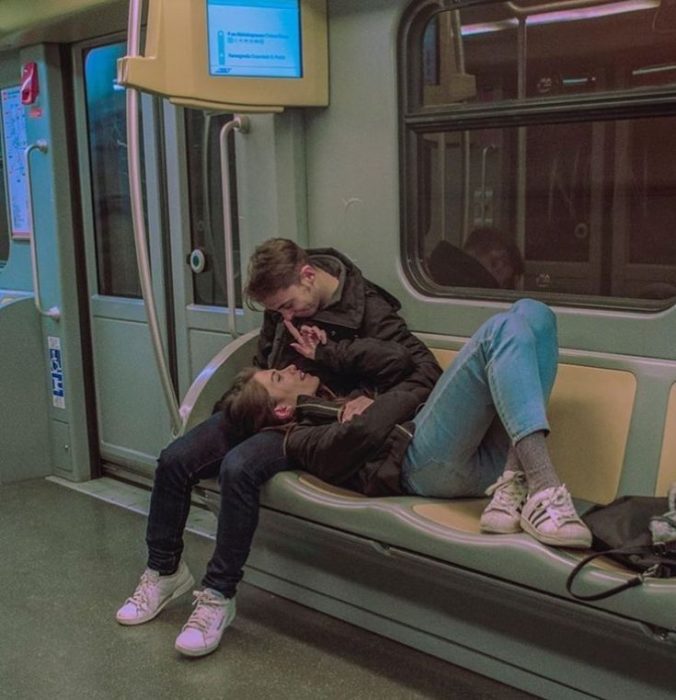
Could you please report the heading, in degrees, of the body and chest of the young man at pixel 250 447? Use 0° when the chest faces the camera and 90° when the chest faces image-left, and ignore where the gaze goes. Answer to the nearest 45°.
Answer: approximately 45°

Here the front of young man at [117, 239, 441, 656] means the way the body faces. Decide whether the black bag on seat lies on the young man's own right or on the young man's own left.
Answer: on the young man's own left
